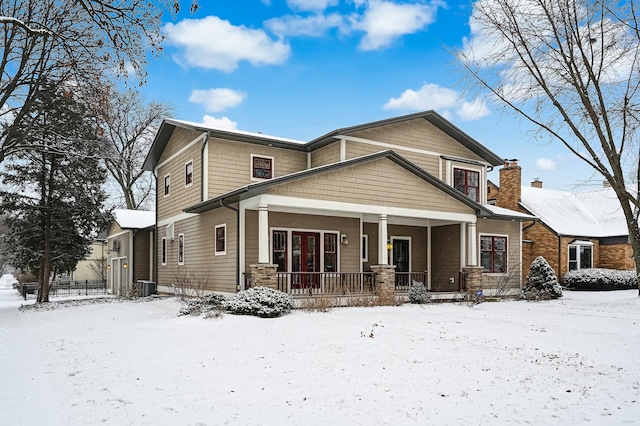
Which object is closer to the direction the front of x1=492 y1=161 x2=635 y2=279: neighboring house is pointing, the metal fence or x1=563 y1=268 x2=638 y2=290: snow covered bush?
the snow covered bush

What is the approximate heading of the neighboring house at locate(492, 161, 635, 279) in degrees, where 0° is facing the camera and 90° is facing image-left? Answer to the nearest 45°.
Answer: approximately 315°

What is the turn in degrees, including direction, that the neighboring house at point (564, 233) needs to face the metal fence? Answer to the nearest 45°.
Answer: approximately 135° to its right

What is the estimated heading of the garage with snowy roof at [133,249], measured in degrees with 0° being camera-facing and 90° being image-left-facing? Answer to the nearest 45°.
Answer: approximately 45°

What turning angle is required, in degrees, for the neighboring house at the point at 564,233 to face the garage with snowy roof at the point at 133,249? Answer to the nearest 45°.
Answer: approximately 90° to its right

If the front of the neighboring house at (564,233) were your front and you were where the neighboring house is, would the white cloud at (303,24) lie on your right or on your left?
on your right

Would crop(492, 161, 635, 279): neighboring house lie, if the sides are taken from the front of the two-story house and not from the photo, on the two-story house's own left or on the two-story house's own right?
on the two-story house's own left

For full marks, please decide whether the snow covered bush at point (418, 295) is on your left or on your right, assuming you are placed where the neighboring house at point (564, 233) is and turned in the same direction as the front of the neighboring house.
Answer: on your right
